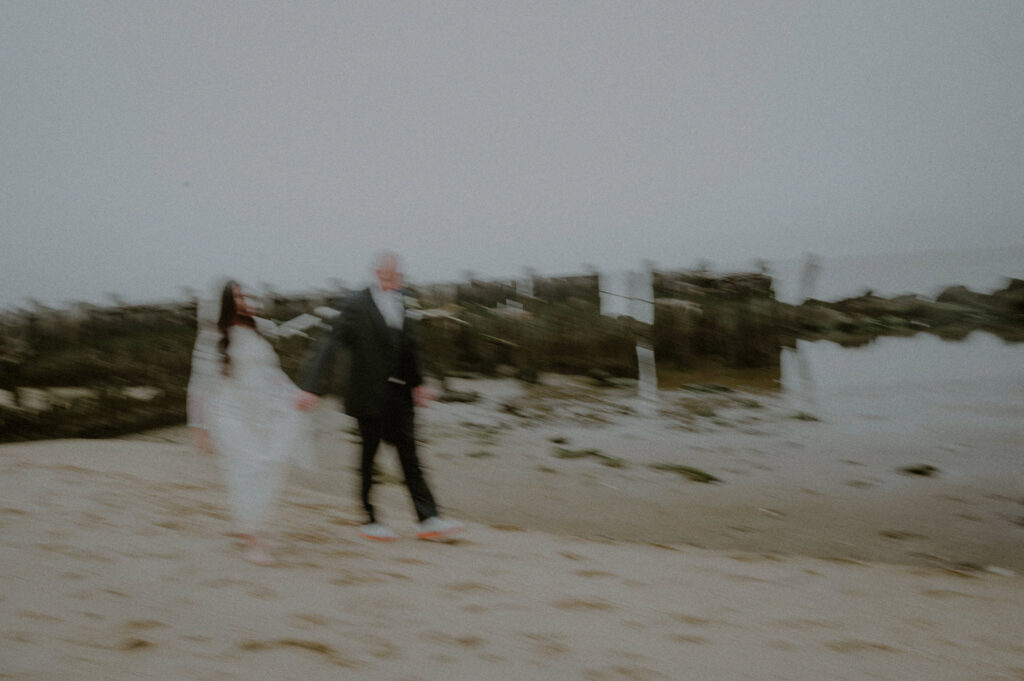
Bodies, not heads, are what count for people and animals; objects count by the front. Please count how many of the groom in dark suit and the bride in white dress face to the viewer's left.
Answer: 0

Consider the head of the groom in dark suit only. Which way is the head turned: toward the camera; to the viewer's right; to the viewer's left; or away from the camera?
toward the camera

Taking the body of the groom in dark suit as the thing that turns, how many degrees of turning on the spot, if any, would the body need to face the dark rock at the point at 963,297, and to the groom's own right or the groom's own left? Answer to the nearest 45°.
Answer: approximately 90° to the groom's own left

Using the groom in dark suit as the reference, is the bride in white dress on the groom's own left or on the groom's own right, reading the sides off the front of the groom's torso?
on the groom's own right

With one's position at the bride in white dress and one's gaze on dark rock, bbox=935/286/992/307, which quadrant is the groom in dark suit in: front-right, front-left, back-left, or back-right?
front-right

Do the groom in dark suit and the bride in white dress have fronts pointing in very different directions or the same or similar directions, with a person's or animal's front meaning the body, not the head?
same or similar directions

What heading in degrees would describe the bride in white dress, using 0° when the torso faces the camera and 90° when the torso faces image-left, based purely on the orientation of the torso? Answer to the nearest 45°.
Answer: approximately 315°

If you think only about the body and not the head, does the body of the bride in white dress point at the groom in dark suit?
no

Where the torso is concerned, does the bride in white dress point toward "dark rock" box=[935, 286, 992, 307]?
no
